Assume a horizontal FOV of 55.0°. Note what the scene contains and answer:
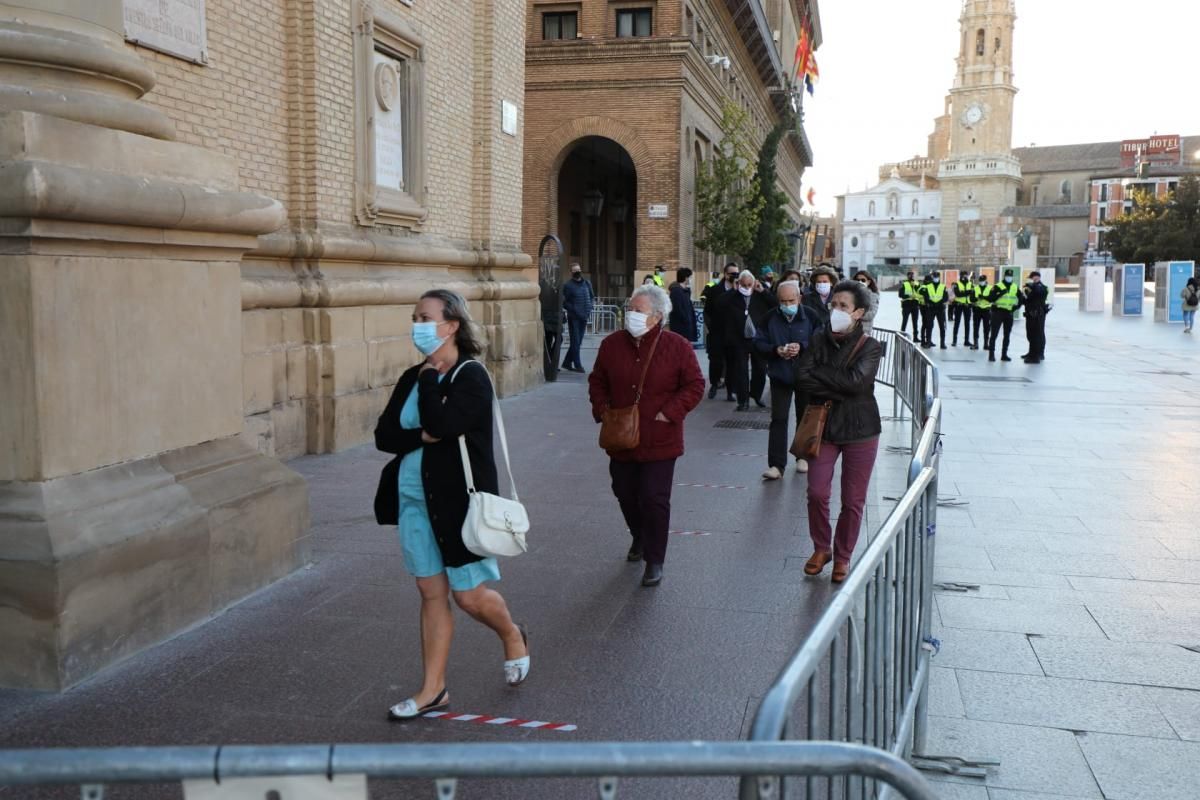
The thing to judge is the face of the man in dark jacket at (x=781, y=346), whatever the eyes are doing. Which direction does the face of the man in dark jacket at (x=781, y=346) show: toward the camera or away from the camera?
toward the camera

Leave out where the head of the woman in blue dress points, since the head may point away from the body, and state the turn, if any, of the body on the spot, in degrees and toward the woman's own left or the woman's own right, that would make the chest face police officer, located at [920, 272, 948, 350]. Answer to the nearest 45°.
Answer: approximately 180°

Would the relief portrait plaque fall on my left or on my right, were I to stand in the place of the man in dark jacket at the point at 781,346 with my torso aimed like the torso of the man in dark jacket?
on my right

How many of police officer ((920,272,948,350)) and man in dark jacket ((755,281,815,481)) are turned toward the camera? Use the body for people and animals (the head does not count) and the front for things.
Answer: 2

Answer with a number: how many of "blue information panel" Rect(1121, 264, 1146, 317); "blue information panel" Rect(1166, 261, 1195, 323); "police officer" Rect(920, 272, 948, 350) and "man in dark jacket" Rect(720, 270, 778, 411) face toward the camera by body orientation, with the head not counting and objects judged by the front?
4

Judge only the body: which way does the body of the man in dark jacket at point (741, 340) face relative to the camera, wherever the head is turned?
toward the camera

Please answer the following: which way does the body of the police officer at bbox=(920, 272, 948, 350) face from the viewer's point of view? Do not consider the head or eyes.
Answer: toward the camera

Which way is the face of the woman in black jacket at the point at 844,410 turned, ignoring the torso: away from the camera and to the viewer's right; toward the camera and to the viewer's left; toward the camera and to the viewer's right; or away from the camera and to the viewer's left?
toward the camera and to the viewer's left

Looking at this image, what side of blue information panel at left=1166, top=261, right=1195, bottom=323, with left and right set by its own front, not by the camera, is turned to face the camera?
front

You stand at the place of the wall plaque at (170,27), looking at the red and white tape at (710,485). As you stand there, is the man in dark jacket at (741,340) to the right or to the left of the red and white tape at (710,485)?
left

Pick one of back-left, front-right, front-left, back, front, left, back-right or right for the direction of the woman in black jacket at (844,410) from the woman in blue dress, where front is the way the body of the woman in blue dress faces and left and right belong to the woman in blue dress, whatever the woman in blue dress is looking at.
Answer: back

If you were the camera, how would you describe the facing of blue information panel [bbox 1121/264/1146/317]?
facing the viewer

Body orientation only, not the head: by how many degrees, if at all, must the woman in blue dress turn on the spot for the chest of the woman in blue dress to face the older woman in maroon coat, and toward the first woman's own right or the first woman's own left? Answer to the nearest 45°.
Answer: approximately 180°

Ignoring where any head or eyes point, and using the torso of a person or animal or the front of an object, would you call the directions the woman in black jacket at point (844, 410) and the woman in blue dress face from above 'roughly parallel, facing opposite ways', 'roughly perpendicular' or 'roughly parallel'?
roughly parallel

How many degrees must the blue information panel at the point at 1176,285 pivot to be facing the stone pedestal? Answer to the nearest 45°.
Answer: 0° — it already faces it

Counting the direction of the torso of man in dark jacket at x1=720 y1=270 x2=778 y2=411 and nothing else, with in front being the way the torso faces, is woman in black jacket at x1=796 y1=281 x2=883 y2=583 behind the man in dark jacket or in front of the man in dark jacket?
in front

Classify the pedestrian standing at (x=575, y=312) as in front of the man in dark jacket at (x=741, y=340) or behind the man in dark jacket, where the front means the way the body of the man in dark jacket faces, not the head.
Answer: behind
